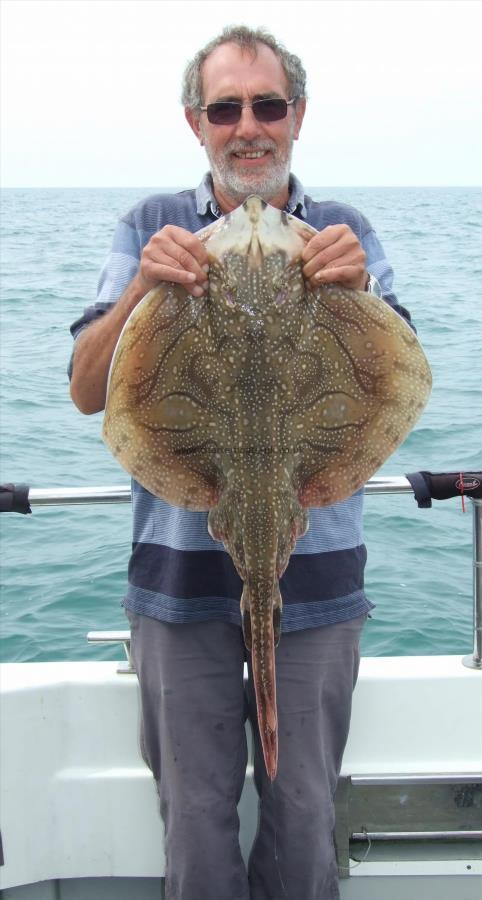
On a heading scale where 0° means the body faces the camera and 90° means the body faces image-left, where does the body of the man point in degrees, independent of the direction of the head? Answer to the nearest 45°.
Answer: approximately 0°
